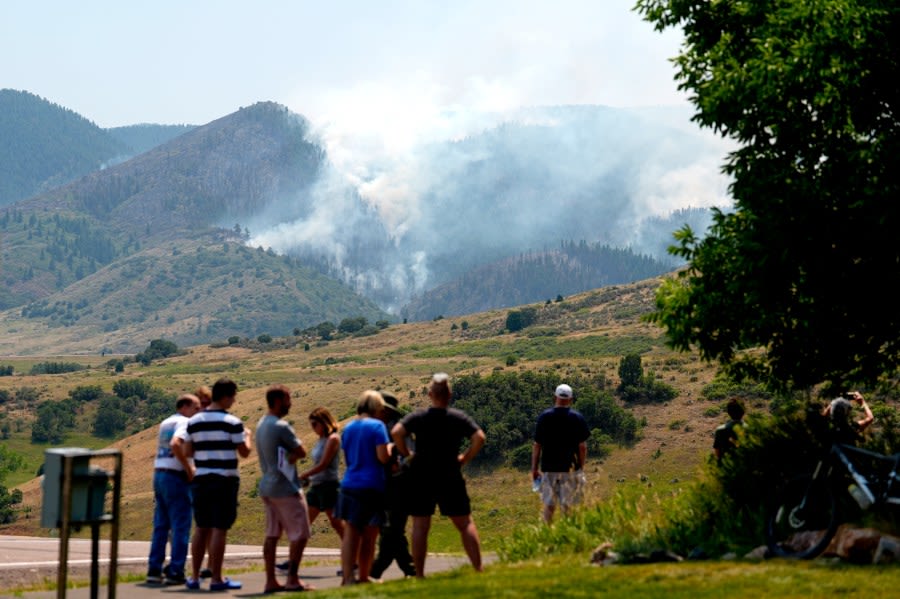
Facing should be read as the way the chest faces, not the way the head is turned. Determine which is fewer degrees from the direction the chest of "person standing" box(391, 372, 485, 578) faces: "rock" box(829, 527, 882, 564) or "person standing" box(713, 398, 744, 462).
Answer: the person standing

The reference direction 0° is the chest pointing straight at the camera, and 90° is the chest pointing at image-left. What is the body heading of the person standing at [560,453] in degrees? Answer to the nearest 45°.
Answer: approximately 180°

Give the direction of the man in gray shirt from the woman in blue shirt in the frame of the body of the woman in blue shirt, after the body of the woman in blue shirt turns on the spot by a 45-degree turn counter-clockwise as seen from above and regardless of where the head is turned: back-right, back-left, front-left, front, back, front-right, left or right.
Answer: left

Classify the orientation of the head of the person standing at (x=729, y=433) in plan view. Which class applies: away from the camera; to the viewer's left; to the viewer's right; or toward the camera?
away from the camera

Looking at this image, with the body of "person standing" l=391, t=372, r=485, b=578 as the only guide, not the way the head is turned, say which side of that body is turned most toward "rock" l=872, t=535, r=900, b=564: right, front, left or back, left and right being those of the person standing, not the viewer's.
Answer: right

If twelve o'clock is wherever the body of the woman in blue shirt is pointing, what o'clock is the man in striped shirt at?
The man in striped shirt is roughly at 8 o'clock from the woman in blue shirt.

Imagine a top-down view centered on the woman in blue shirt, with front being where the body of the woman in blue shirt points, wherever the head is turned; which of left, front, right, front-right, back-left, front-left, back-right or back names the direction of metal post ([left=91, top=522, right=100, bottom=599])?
back

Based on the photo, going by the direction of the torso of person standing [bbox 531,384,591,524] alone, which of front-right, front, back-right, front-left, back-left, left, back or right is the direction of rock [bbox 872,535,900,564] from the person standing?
back-right

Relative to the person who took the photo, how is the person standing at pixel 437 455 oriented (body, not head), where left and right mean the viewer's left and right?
facing away from the viewer

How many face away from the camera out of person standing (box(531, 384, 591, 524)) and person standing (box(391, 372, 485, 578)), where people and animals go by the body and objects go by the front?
2

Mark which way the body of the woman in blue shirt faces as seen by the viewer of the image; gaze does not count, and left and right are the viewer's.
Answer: facing away from the viewer and to the right of the viewer

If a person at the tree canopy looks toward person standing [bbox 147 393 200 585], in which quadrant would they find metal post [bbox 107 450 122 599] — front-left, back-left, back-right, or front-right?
front-left

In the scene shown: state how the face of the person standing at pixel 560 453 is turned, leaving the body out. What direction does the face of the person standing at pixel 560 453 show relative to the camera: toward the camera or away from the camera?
away from the camera

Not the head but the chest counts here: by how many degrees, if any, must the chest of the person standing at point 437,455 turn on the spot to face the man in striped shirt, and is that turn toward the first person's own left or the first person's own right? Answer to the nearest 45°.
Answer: approximately 90° to the first person's own left
